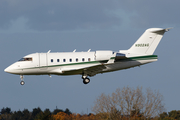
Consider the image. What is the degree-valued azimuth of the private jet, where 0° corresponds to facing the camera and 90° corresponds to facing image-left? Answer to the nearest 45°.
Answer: approximately 90°
